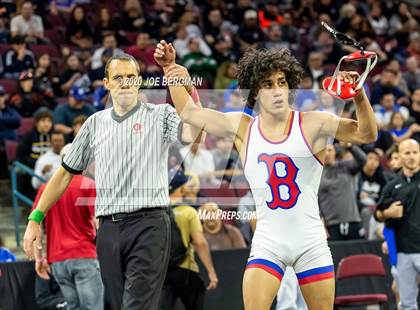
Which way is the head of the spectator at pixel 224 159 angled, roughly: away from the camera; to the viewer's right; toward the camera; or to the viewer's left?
toward the camera

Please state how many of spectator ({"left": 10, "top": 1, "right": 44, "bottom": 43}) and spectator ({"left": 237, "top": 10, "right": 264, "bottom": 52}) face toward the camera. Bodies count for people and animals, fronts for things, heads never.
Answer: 2

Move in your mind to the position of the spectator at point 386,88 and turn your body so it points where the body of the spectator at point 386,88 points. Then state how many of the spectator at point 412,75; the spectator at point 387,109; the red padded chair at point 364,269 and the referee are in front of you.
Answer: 3

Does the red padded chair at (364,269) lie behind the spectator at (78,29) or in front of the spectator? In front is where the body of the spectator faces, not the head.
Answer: in front

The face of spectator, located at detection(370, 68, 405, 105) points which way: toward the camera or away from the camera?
toward the camera

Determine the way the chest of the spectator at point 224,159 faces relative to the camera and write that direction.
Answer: toward the camera

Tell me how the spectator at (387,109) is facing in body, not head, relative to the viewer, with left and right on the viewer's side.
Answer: facing the viewer

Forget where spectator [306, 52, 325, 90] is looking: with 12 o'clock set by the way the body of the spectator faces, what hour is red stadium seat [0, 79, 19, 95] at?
The red stadium seat is roughly at 2 o'clock from the spectator.

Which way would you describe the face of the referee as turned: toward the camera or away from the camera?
toward the camera

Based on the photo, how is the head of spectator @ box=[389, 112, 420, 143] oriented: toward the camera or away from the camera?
toward the camera

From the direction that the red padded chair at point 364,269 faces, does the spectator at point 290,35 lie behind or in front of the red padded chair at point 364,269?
behind

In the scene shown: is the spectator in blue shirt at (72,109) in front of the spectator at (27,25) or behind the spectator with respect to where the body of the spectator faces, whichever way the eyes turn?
in front

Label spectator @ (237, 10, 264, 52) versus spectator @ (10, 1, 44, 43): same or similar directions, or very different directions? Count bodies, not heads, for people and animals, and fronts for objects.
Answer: same or similar directions
